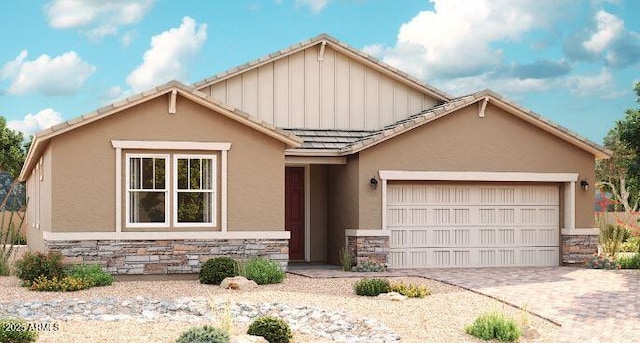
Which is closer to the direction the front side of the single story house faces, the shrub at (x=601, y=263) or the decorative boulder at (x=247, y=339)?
the decorative boulder

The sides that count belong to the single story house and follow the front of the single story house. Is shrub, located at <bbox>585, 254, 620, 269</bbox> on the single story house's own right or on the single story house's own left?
on the single story house's own left

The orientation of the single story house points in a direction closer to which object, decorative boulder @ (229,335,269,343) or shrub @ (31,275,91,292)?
the decorative boulder

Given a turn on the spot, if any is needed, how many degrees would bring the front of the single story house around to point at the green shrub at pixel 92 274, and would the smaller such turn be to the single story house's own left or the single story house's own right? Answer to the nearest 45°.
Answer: approximately 45° to the single story house's own right

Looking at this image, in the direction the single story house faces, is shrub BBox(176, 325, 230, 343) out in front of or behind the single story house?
in front

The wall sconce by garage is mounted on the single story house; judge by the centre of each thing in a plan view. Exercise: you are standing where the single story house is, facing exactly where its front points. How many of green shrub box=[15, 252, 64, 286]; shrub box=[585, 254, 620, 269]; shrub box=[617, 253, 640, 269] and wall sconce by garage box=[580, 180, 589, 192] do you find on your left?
3

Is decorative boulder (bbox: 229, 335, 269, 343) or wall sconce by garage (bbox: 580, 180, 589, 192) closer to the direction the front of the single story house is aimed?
the decorative boulder

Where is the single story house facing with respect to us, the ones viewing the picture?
facing the viewer

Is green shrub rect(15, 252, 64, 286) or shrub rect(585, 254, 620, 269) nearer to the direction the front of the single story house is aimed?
the green shrub

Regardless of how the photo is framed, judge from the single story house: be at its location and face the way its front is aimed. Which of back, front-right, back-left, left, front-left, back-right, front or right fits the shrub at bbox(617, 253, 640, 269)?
left

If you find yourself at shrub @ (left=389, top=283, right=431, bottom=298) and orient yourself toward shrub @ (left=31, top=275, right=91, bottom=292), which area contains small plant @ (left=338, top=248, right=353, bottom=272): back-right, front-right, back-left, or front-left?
front-right

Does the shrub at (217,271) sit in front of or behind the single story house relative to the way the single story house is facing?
in front

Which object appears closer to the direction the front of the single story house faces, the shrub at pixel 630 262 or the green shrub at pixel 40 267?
the green shrub

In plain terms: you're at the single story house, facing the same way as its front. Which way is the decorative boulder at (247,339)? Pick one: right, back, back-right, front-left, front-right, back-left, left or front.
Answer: front
